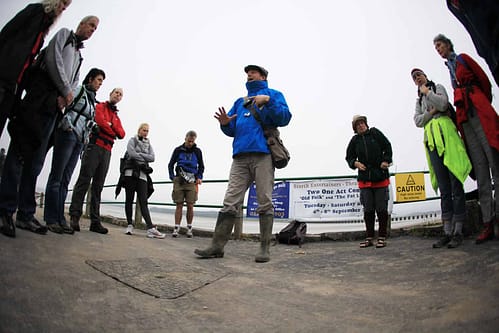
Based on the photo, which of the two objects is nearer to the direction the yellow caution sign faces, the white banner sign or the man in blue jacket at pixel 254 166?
the man in blue jacket

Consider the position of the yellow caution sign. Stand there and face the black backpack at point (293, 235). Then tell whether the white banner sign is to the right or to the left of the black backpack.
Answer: right

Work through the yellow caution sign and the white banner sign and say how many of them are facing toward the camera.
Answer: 2

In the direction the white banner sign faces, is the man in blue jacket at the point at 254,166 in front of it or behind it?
in front

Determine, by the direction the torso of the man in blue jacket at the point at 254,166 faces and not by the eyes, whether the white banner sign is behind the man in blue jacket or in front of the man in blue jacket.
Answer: behind

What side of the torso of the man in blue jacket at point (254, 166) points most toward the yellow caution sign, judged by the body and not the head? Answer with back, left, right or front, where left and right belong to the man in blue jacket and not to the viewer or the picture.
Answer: back

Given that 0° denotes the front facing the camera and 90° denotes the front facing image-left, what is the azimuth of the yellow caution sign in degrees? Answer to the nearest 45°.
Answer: approximately 0°

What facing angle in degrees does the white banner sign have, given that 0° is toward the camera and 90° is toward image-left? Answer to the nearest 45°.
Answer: approximately 0°

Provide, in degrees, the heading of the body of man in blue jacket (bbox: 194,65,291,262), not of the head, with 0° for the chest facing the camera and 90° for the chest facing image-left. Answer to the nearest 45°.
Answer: approximately 45°
